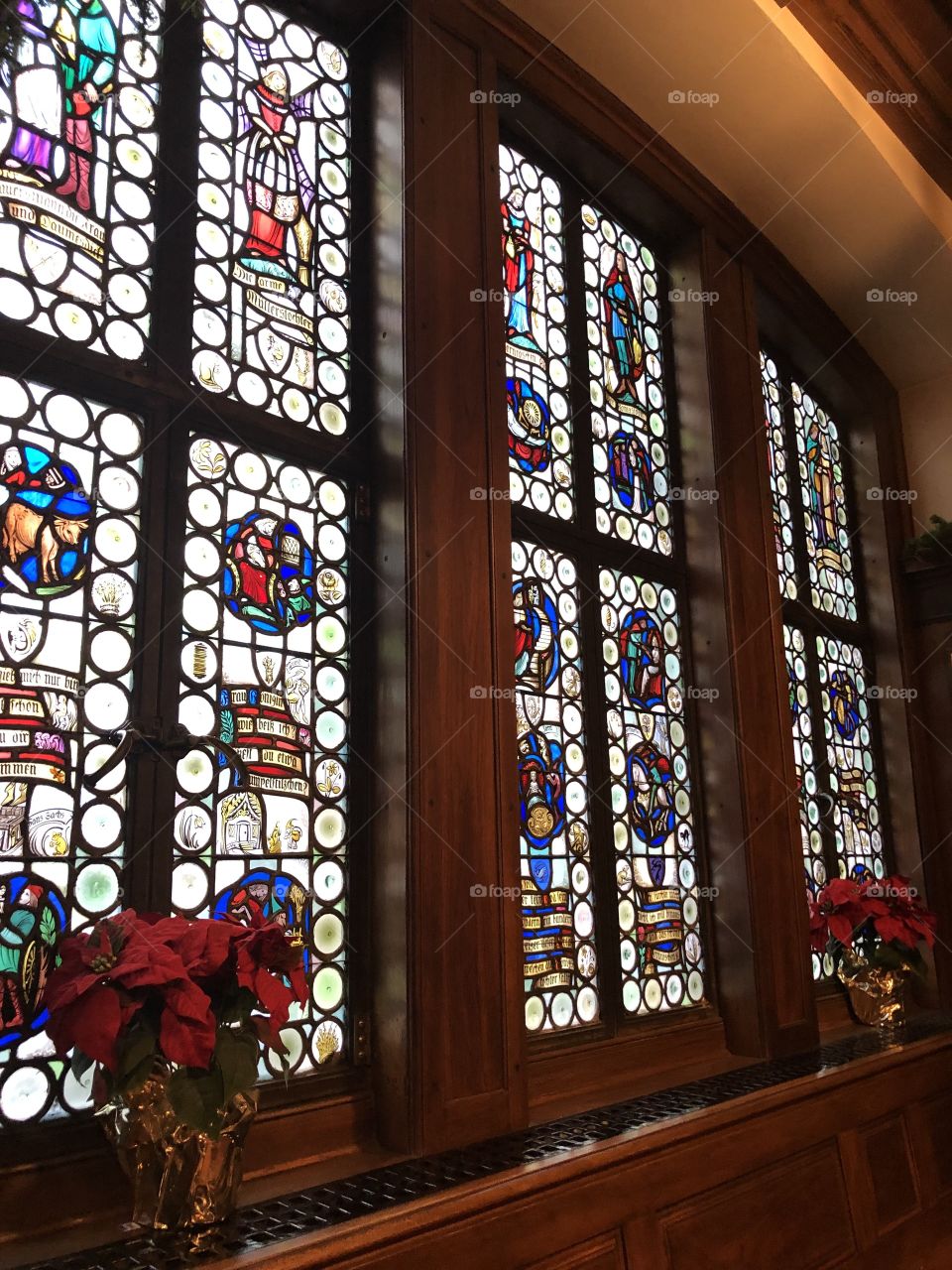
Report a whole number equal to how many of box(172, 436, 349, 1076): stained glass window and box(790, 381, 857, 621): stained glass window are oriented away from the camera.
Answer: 0

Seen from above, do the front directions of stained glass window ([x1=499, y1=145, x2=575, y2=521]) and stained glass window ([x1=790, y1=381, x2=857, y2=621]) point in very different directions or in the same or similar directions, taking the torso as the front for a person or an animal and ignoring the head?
same or similar directions

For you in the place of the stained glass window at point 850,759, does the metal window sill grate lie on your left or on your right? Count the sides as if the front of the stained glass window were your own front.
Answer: on your right

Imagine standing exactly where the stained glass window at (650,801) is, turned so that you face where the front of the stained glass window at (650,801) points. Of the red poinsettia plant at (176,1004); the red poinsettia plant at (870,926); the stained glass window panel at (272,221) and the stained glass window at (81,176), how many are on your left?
1

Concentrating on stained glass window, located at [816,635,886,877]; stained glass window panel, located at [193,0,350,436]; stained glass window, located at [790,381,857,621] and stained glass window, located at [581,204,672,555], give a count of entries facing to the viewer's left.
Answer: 0

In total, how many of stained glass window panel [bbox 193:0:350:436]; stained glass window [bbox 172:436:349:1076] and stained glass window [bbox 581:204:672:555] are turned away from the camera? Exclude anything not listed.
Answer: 0

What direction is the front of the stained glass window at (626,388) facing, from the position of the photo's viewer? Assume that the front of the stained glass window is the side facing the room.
facing the viewer and to the right of the viewer

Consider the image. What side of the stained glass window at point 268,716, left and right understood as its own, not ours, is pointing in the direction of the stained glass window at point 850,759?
left

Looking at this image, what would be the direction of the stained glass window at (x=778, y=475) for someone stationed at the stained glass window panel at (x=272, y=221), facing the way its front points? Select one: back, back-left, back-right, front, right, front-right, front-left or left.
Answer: left

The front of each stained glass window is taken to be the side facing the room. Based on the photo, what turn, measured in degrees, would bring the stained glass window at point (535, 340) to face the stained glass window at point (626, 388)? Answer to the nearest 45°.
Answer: approximately 90° to its left

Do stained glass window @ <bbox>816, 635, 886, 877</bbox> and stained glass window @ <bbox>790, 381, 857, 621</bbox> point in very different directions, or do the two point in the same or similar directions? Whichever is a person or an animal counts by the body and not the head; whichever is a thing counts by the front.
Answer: same or similar directions

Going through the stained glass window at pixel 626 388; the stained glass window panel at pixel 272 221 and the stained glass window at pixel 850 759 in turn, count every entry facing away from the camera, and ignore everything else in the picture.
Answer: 0

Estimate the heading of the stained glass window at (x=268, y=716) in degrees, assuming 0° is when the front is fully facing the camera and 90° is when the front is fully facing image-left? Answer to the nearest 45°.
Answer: approximately 315°

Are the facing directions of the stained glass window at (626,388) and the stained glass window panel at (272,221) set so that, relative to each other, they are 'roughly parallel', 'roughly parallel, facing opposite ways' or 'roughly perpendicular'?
roughly parallel
